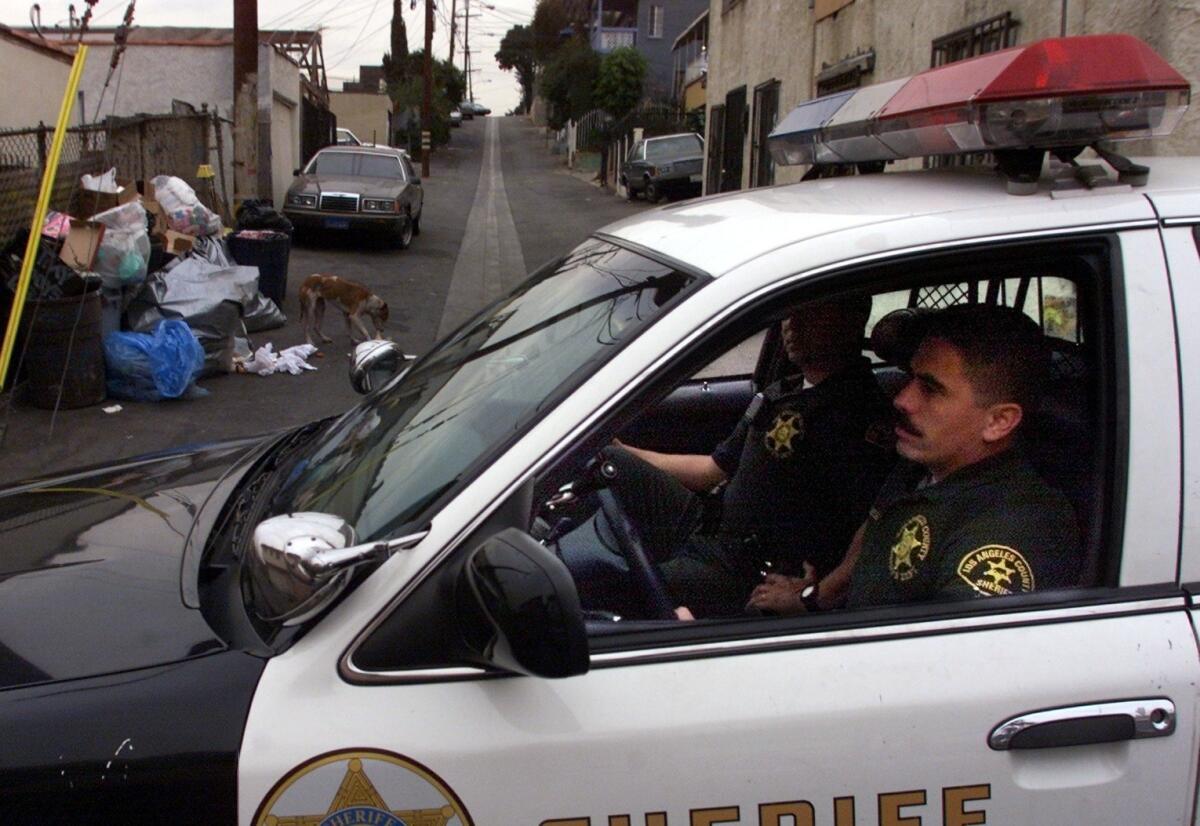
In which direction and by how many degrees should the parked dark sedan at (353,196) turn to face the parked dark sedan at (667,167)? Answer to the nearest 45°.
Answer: approximately 135° to its left

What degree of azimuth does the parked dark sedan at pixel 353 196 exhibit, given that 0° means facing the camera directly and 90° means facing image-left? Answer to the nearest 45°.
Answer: approximately 0°

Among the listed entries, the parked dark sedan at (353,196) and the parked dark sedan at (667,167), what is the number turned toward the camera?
1

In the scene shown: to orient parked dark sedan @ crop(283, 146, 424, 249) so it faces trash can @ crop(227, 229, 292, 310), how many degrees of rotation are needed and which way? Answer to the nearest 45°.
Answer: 0° — it already faces it

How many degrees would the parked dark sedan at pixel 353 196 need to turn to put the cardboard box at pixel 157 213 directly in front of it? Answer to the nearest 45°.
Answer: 0° — it already faces it

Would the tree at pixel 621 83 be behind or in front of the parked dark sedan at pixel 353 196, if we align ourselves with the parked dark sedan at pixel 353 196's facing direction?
behind

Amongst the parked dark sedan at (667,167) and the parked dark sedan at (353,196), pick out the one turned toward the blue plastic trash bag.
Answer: the parked dark sedan at (353,196)

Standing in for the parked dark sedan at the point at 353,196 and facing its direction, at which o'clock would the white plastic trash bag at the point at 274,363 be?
The white plastic trash bag is roughly at 12 o'clock from the parked dark sedan.
